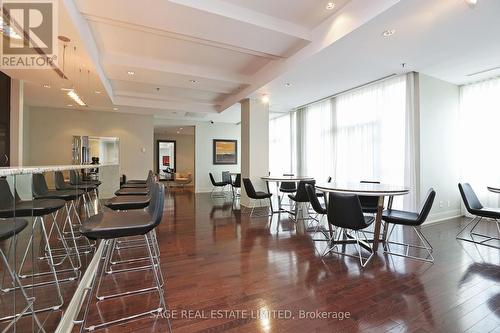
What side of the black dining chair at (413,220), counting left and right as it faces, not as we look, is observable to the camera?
left

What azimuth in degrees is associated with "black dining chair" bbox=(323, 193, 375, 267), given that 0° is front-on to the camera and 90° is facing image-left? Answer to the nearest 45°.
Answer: approximately 225°

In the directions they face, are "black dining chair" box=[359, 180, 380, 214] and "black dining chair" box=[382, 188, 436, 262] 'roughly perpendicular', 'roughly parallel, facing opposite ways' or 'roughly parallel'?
roughly perpendicular

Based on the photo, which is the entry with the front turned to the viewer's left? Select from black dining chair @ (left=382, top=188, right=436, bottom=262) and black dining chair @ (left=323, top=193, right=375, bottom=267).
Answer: black dining chair @ (left=382, top=188, right=436, bottom=262)

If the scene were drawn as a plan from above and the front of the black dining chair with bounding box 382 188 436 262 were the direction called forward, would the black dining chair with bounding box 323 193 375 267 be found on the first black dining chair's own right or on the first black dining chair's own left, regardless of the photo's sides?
on the first black dining chair's own left

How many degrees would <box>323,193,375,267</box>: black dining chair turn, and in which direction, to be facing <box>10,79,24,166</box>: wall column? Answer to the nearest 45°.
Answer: approximately 135° to its left

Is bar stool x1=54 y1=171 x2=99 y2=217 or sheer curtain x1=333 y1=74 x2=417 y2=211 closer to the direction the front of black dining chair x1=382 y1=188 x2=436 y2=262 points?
the bar stool
